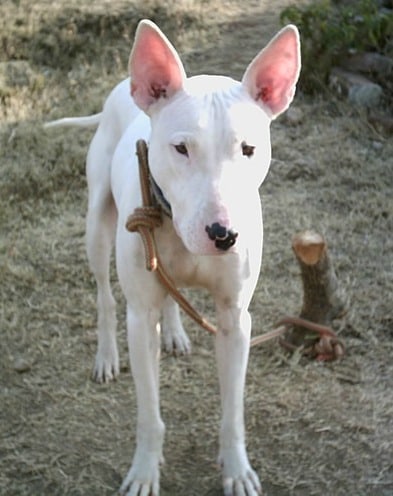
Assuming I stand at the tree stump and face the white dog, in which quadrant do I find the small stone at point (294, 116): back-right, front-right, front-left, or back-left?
back-right

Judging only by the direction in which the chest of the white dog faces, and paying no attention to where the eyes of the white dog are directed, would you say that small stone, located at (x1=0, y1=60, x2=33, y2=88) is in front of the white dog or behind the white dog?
behind

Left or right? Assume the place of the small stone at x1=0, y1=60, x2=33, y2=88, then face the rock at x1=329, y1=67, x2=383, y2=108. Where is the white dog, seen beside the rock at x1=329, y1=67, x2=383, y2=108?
right

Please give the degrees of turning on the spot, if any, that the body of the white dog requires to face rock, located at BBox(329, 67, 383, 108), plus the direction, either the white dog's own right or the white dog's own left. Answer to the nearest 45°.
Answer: approximately 135° to the white dog's own left

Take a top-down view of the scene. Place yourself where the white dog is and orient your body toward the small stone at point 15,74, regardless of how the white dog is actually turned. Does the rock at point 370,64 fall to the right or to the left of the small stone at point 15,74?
right

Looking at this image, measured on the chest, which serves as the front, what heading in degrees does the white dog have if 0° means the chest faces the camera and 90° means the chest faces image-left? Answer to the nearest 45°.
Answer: approximately 315°

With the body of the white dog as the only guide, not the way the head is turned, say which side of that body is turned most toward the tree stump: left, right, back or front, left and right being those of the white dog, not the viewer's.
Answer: left

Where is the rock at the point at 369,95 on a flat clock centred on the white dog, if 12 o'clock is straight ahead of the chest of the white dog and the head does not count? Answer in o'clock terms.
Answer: The rock is roughly at 8 o'clock from the white dog.

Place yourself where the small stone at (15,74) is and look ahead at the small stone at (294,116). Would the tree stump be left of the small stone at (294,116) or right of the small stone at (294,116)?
right
